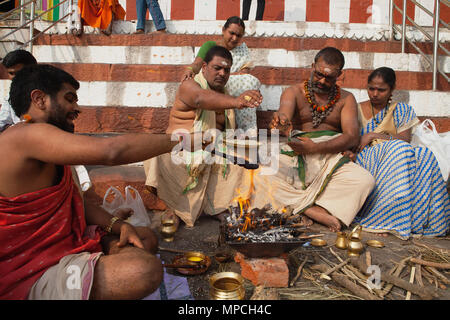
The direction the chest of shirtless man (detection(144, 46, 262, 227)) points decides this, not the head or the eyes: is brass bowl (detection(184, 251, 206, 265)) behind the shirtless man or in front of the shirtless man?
in front

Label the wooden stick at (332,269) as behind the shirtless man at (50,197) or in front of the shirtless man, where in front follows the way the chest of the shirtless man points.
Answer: in front

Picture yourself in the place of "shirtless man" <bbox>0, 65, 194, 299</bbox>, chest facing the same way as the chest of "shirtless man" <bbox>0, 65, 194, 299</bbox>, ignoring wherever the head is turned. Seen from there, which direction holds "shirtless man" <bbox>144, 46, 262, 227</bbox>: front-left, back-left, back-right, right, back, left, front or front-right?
front-left

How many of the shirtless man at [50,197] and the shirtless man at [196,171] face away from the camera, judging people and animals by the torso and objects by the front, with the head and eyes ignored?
0

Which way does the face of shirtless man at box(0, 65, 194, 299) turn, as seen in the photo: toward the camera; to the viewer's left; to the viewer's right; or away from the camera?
to the viewer's right

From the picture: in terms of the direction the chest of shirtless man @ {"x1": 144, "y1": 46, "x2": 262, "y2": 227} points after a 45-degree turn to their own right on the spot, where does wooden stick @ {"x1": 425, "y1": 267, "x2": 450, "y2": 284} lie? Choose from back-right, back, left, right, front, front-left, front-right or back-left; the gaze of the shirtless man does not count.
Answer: front-left

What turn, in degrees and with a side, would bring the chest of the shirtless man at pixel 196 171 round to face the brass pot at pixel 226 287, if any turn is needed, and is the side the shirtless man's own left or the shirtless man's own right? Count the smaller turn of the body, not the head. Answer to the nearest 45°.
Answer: approximately 45° to the shirtless man's own right

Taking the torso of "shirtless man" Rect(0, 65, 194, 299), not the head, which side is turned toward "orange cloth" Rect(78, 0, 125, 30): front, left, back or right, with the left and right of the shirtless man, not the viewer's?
left

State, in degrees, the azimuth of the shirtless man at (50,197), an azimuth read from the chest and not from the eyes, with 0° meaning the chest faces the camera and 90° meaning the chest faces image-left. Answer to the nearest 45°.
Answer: approximately 270°

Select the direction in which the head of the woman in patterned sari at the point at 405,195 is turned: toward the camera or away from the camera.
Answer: toward the camera

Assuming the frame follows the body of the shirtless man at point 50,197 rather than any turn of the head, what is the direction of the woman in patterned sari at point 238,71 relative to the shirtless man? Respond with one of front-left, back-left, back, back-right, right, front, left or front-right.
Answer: front-left

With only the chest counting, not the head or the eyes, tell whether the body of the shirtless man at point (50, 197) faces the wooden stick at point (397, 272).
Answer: yes

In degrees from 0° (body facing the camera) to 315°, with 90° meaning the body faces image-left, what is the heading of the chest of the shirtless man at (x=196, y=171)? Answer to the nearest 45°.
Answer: approximately 315°
